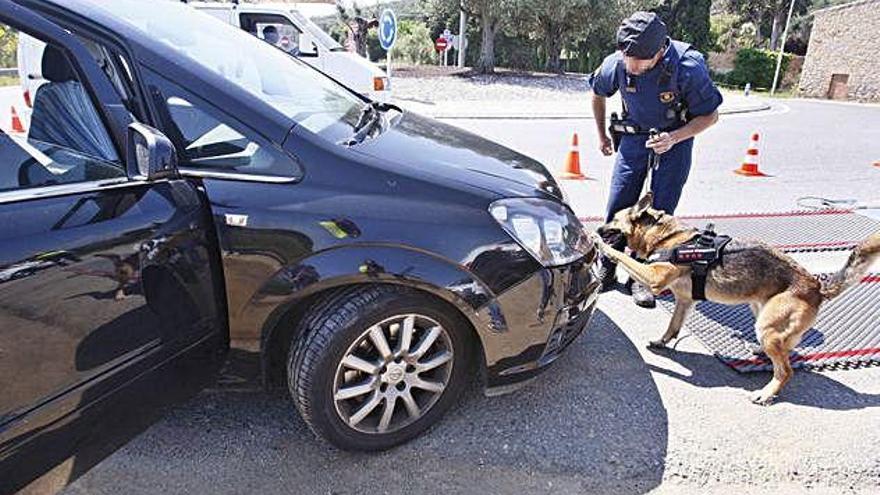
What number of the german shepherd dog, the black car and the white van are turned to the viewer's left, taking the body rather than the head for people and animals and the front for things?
1

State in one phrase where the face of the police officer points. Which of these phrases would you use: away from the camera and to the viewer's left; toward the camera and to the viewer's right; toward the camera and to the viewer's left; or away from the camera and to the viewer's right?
toward the camera and to the viewer's left

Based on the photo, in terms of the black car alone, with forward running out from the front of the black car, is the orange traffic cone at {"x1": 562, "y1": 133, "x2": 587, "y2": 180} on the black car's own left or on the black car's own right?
on the black car's own left

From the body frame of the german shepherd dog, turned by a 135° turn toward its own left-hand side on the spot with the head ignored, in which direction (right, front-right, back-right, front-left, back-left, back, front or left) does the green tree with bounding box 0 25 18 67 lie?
back

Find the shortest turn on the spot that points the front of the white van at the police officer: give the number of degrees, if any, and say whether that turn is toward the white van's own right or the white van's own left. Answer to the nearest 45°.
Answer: approximately 90° to the white van's own right

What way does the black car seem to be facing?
to the viewer's right

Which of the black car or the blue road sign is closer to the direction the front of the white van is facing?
the blue road sign

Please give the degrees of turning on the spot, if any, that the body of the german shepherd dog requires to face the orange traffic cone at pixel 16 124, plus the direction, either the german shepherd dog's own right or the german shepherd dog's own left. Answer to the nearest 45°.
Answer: approximately 45° to the german shepherd dog's own left

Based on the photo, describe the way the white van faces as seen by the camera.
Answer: facing to the right of the viewer

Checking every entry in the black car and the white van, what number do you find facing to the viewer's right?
2

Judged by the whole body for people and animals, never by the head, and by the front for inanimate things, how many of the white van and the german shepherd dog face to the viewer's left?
1

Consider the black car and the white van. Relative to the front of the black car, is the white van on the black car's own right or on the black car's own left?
on the black car's own left

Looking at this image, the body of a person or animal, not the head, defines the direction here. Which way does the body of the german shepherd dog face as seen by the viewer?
to the viewer's left

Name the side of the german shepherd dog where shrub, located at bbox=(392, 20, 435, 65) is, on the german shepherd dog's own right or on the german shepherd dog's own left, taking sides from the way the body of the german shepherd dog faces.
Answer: on the german shepherd dog's own right
